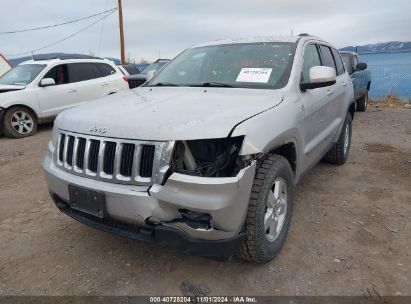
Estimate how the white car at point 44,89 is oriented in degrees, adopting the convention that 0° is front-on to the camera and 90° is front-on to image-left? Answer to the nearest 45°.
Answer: approximately 45°

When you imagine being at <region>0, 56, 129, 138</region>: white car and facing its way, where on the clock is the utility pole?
The utility pole is roughly at 5 o'clock from the white car.

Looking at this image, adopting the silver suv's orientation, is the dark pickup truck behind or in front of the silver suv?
behind

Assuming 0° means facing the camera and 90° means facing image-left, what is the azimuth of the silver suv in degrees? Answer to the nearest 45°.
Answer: approximately 45°

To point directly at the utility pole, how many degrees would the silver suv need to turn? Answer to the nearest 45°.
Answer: approximately 135° to its right

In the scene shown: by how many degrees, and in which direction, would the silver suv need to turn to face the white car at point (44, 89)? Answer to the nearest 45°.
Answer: approximately 90° to its right
